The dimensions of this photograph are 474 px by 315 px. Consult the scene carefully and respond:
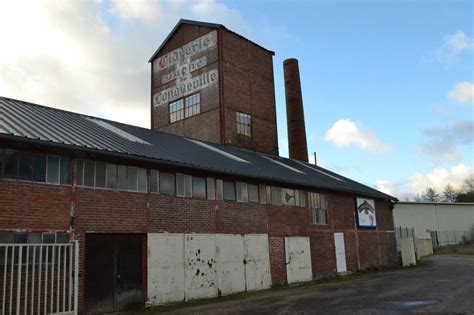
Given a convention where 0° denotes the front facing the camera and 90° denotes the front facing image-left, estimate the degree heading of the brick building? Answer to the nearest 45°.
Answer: approximately 315°
